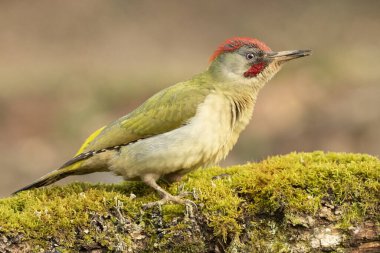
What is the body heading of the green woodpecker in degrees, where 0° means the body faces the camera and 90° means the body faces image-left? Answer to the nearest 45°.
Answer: approximately 270°
